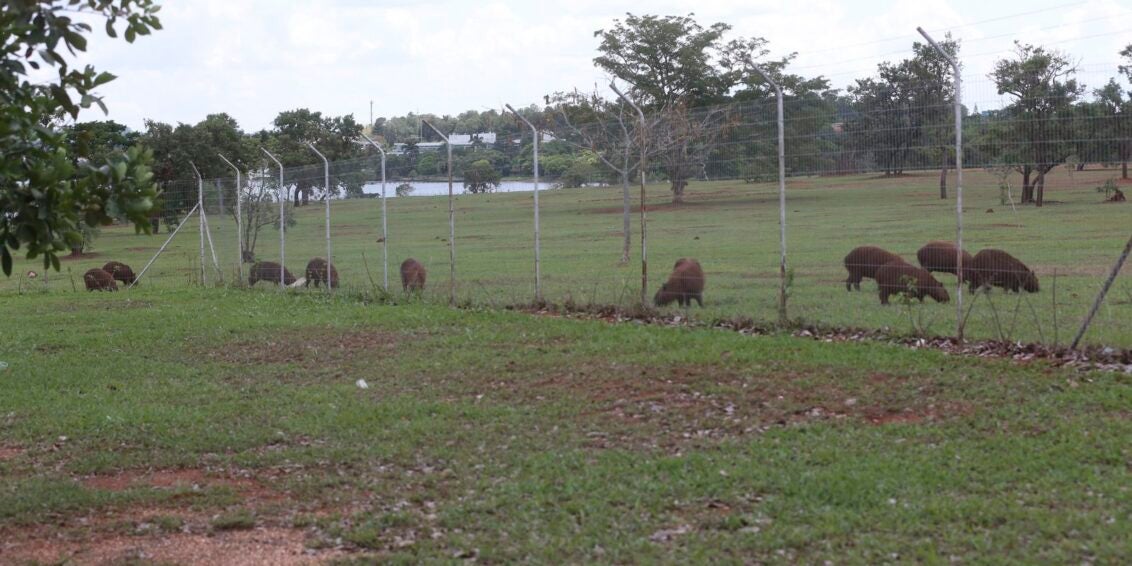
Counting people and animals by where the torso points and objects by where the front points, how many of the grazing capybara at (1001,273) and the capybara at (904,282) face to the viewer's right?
2

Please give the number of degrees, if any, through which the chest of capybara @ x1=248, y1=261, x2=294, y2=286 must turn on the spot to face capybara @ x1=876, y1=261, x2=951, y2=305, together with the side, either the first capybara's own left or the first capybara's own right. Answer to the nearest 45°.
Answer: approximately 45° to the first capybara's own right

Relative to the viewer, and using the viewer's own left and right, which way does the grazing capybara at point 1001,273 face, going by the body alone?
facing to the right of the viewer

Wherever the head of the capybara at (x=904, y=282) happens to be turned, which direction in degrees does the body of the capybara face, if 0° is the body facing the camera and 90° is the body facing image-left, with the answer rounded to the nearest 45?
approximately 270°

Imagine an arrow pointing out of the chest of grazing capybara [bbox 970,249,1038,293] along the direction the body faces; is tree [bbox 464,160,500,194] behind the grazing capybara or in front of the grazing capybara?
behind

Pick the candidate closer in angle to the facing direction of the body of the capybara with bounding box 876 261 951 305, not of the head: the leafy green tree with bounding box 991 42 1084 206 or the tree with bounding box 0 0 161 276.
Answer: the leafy green tree
